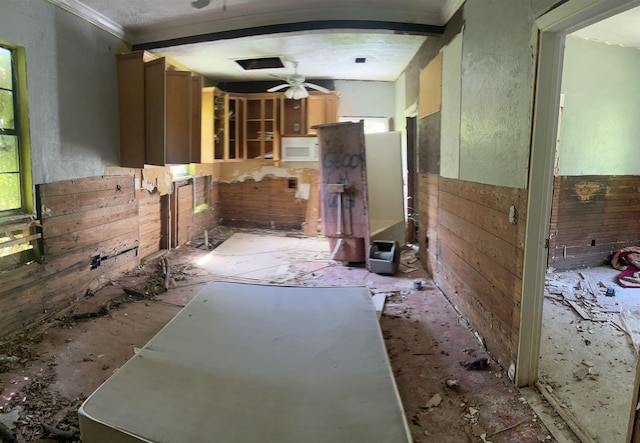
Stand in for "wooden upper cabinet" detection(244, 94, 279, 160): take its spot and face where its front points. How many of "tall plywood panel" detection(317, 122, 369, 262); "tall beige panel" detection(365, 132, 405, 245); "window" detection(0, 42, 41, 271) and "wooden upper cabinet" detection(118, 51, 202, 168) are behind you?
0

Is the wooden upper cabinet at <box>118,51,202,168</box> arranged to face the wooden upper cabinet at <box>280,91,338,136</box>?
no

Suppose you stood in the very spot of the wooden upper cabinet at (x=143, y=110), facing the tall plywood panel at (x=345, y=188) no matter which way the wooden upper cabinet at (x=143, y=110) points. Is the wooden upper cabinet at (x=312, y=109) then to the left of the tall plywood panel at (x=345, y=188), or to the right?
left

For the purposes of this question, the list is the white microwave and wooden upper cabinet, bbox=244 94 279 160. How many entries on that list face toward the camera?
2

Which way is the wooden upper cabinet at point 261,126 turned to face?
toward the camera

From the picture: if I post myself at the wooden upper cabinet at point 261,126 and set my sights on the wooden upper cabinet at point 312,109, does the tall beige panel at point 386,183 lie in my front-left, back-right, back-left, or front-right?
front-right

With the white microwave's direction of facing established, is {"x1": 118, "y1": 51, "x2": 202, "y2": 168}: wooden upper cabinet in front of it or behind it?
in front

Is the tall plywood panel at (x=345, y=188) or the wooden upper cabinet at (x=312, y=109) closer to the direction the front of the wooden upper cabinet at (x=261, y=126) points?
the tall plywood panel

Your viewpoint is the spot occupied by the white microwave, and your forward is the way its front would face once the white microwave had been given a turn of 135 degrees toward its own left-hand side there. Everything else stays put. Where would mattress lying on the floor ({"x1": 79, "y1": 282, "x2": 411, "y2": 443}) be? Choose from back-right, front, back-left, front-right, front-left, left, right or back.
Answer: back-right

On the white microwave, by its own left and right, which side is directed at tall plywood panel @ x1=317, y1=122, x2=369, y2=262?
front

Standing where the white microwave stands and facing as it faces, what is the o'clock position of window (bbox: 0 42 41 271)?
The window is roughly at 1 o'clock from the white microwave.

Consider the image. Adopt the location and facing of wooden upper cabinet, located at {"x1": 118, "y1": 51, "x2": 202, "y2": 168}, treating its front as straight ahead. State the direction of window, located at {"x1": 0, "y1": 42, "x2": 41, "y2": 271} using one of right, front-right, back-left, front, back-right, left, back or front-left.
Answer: right

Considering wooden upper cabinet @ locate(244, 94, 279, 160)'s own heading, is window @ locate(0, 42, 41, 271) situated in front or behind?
in front

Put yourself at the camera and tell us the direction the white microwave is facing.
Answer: facing the viewer

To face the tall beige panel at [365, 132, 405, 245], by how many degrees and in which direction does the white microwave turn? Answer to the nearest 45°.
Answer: approximately 45° to its left

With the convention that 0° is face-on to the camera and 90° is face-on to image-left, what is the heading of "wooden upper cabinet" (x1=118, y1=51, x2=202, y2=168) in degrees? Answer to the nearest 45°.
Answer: approximately 315°

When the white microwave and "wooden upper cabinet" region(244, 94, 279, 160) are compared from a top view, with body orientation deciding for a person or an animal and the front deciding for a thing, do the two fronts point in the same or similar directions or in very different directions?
same or similar directions
